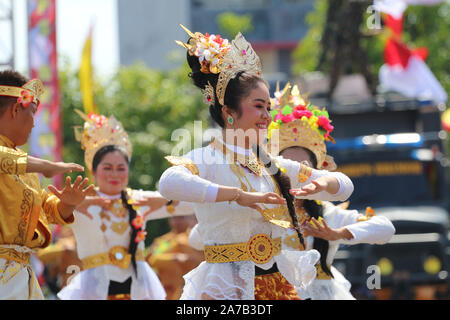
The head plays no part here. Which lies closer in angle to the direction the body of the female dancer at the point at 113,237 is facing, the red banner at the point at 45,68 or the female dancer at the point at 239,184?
the female dancer

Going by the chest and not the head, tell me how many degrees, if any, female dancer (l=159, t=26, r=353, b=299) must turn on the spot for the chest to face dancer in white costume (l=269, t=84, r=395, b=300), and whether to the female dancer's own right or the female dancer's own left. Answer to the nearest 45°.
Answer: approximately 135° to the female dancer's own left

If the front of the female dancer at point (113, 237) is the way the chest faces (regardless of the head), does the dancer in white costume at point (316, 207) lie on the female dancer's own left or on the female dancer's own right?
on the female dancer's own left

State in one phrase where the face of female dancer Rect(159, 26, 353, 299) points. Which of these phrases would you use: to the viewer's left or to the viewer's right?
to the viewer's right

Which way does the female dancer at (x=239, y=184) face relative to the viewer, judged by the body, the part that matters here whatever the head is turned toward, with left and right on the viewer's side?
facing the viewer and to the right of the viewer

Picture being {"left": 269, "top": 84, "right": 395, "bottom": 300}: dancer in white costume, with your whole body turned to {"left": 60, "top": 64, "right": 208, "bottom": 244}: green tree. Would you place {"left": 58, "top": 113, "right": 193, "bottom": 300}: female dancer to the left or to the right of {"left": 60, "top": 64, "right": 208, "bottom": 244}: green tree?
left

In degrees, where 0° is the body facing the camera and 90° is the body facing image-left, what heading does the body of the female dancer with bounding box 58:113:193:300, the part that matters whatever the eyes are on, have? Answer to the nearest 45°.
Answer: approximately 0°

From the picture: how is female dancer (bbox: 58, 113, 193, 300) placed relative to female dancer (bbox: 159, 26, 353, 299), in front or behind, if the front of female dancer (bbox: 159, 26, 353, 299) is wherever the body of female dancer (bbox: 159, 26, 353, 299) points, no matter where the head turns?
behind

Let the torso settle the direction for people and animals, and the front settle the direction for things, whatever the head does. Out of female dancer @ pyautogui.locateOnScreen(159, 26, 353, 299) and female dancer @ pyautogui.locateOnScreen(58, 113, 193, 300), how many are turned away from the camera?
0

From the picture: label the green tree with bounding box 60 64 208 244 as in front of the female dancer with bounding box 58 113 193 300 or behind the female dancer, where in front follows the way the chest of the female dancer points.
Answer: behind

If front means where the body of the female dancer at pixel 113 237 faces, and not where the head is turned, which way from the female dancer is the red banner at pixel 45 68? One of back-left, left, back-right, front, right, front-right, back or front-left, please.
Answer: back
